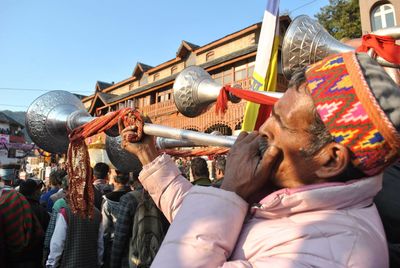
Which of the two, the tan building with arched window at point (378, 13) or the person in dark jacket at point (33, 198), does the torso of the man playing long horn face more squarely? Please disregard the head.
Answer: the person in dark jacket

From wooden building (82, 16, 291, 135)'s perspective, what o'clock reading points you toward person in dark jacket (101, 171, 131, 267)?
The person in dark jacket is roughly at 11 o'clock from the wooden building.

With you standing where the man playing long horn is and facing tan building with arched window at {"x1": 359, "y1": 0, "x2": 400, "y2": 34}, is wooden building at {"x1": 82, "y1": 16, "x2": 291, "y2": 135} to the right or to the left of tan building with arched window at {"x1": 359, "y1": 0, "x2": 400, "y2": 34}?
left

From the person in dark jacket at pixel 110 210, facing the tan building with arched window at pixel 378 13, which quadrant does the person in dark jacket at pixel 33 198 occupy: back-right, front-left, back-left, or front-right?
back-left

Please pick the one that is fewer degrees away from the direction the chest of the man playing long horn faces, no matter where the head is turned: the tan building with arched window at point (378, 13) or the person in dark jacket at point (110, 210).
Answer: the person in dark jacket

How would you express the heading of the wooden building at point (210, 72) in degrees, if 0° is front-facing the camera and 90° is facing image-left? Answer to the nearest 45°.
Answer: approximately 45°

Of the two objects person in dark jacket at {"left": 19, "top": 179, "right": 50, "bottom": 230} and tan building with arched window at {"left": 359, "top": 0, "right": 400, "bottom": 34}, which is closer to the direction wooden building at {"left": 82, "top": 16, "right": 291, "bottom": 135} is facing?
the person in dark jacket

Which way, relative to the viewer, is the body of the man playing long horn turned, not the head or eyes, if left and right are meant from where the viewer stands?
facing to the left of the viewer

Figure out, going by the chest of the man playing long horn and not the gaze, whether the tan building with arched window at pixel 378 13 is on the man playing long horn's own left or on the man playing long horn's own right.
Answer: on the man playing long horn's own right

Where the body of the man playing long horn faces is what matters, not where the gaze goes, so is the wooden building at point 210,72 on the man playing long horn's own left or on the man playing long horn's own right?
on the man playing long horn's own right
